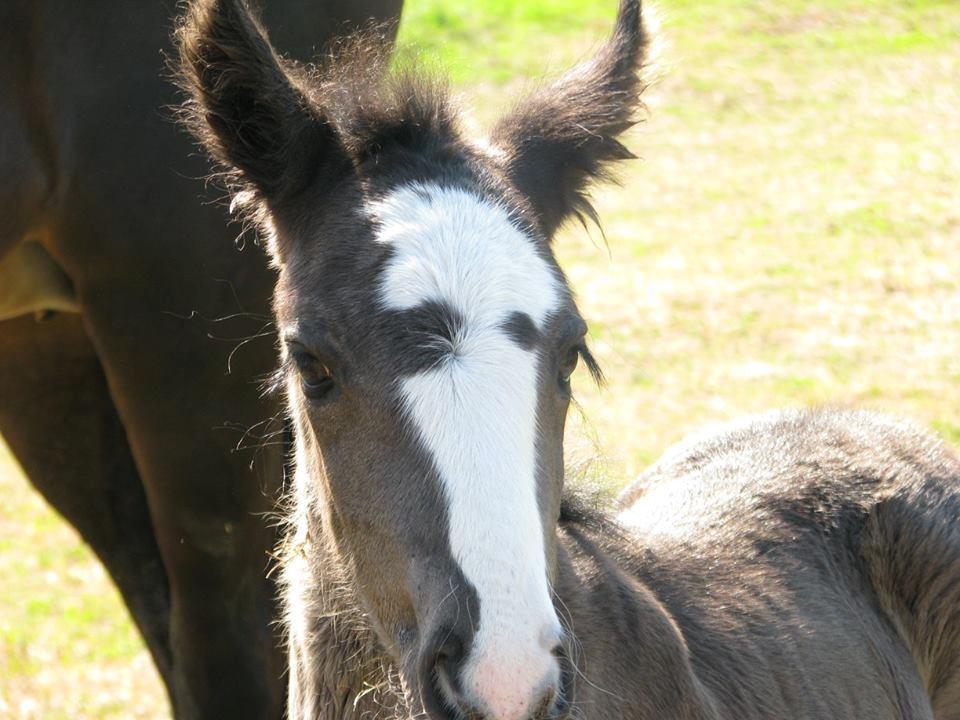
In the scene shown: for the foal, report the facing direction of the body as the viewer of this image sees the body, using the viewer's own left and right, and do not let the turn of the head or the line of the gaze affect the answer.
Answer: facing the viewer and to the left of the viewer

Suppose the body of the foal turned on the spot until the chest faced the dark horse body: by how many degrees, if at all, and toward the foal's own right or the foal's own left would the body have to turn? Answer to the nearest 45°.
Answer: approximately 90° to the foal's own right
